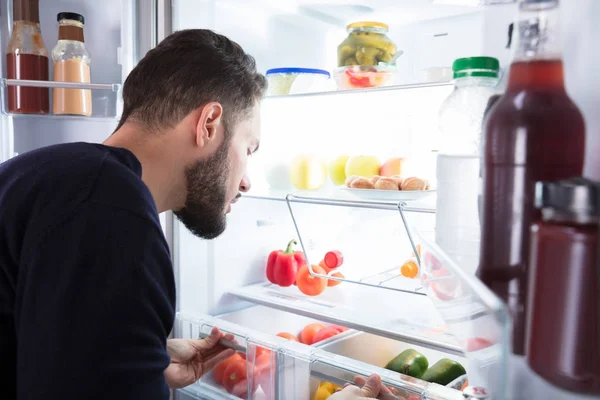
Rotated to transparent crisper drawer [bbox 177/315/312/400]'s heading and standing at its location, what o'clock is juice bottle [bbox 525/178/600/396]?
The juice bottle is roughly at 10 o'clock from the transparent crisper drawer.

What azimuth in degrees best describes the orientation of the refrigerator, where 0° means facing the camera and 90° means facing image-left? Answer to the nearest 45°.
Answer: approximately 45°

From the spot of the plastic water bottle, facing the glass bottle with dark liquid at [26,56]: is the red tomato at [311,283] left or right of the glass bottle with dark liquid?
right

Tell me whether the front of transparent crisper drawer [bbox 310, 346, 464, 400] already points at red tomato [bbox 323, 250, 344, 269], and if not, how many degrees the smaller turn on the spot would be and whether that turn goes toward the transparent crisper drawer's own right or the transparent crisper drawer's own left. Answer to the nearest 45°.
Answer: approximately 135° to the transparent crisper drawer's own right

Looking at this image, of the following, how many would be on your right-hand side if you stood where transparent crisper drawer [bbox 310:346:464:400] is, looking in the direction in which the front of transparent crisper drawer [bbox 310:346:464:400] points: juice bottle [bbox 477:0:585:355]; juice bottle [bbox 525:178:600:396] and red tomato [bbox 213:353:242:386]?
1
